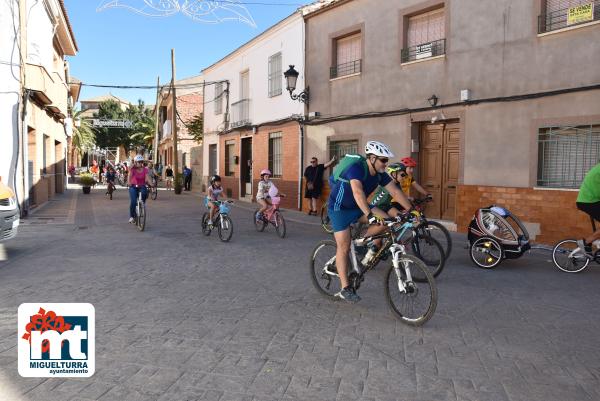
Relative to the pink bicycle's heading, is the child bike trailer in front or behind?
in front

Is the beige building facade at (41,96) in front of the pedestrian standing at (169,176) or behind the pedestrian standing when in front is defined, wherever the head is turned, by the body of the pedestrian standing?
in front

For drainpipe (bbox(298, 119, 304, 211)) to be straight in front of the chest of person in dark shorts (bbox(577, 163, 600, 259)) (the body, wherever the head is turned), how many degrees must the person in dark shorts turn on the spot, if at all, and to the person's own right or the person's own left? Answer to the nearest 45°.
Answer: approximately 135° to the person's own left

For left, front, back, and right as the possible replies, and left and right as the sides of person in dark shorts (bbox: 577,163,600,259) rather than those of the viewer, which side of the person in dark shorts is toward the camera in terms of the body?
right

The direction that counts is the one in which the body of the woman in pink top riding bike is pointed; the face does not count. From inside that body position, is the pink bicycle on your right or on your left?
on your left

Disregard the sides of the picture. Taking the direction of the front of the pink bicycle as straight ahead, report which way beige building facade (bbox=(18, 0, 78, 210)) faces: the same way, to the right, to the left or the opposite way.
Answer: to the left

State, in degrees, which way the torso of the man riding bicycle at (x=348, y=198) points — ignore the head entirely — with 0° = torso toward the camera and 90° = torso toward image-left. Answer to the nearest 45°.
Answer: approximately 315°

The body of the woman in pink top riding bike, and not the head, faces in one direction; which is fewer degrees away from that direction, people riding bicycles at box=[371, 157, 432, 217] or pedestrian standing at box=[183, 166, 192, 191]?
the people riding bicycles

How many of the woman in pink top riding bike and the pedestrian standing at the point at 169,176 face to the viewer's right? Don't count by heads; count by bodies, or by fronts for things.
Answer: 0

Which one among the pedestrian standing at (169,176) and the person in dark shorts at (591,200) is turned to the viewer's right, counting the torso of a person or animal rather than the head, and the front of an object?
the person in dark shorts

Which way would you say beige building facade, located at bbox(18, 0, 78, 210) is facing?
to the viewer's right

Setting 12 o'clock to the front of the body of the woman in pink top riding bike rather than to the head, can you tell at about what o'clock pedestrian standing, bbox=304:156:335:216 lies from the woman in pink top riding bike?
The pedestrian standing is roughly at 8 o'clock from the woman in pink top riding bike.
